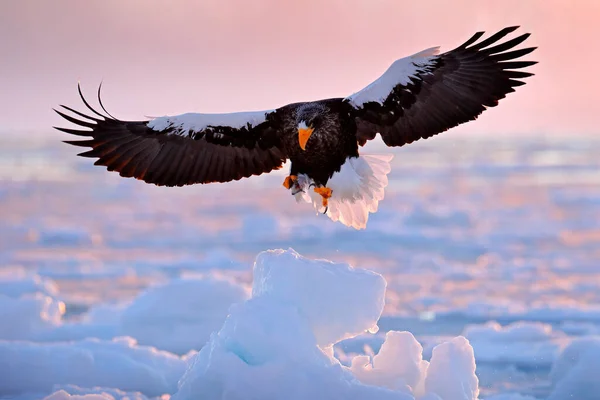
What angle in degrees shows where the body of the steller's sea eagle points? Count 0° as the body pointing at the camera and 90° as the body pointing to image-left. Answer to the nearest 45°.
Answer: approximately 0°

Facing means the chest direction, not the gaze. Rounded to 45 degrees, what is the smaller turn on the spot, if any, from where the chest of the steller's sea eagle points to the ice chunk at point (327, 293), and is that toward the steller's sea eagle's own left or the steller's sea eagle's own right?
0° — it already faces it

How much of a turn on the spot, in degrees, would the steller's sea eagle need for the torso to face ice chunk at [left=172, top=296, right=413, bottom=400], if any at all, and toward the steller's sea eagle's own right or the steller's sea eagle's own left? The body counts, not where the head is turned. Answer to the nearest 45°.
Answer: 0° — it already faces it
